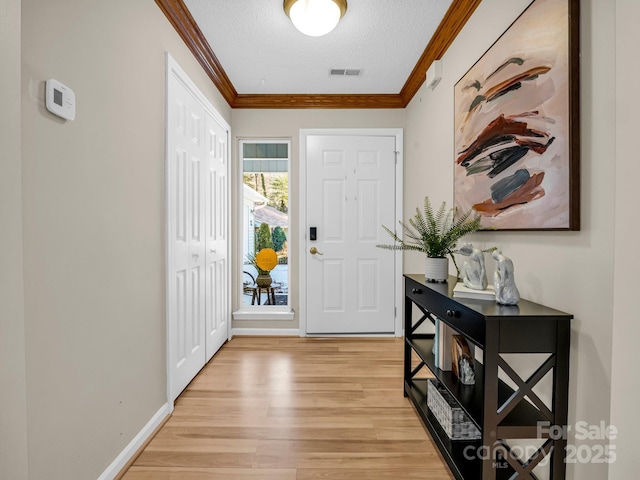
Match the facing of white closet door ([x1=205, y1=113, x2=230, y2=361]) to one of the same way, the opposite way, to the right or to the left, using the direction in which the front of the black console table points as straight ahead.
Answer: the opposite way

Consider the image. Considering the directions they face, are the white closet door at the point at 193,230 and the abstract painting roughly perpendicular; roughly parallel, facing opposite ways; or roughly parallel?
roughly parallel, facing opposite ways

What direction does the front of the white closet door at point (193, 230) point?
to the viewer's right

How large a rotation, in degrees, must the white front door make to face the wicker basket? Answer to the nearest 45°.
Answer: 0° — it already faces it

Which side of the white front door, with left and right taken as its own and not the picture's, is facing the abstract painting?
front

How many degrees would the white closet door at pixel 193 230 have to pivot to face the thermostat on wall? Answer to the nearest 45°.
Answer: approximately 90° to its right

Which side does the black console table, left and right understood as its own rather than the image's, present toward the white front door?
right

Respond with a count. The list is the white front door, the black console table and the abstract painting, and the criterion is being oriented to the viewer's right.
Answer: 0

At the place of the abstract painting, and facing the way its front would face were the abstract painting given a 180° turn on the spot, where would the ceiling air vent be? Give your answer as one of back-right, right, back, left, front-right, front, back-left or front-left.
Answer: left

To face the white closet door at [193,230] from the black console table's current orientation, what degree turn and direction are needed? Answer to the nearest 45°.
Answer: approximately 45° to its right

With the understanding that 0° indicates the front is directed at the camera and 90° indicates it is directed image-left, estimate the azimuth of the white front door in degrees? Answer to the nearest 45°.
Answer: approximately 0°

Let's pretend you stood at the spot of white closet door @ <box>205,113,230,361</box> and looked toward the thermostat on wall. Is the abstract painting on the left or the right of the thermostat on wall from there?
left

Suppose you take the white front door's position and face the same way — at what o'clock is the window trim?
The window trim is roughly at 3 o'clock from the white front door.

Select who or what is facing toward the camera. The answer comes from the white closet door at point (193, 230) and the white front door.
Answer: the white front door

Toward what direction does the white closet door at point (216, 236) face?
to the viewer's right

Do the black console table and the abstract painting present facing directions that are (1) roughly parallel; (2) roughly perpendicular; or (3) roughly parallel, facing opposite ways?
roughly parallel
